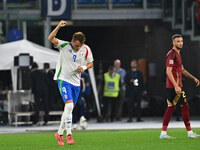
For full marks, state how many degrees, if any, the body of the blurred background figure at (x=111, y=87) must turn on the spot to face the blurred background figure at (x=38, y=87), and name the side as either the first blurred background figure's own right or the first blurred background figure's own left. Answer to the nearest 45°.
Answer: approximately 45° to the first blurred background figure's own right

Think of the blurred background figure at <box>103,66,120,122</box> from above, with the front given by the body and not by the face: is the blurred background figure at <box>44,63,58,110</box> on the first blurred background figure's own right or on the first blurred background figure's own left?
on the first blurred background figure's own right

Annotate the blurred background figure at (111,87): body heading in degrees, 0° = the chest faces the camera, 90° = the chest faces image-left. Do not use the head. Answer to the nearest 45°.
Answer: approximately 0°

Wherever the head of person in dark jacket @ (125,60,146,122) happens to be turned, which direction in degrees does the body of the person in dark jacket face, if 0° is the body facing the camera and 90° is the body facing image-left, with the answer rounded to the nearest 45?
approximately 0°

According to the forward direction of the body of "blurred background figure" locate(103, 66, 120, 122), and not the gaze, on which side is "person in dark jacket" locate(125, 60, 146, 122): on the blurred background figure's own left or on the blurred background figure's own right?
on the blurred background figure's own left
